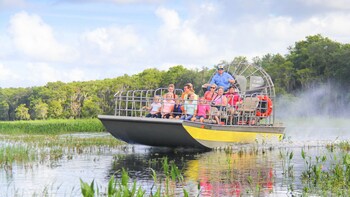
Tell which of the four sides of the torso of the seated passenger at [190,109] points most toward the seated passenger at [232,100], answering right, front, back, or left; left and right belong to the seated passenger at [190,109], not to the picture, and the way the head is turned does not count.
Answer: back

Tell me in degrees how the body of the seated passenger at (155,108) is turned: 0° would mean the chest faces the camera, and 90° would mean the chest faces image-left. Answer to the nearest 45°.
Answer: approximately 45°

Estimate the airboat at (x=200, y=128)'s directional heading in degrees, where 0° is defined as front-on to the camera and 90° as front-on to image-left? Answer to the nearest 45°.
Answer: approximately 45°
